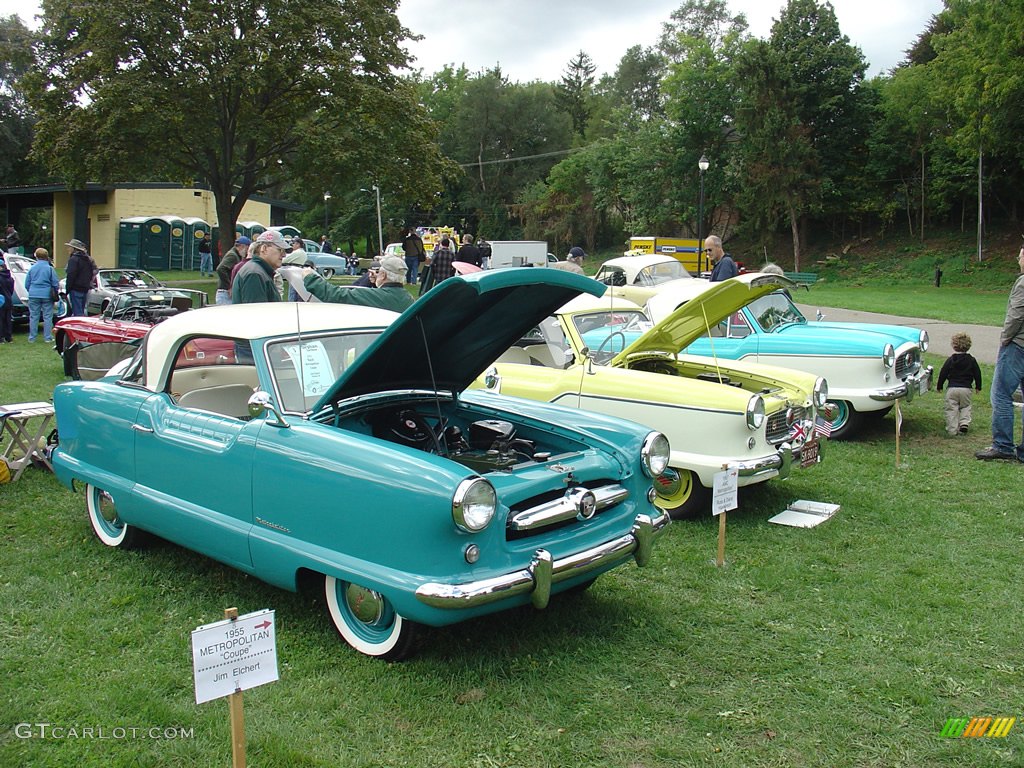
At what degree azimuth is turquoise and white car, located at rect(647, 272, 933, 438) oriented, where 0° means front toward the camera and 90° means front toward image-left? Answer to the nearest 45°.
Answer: approximately 315°

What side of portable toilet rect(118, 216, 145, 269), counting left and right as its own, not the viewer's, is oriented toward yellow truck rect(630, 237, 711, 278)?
left

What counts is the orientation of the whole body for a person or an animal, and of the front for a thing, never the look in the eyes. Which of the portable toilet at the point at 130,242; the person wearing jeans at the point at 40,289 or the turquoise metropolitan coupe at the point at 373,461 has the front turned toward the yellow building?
the person wearing jeans

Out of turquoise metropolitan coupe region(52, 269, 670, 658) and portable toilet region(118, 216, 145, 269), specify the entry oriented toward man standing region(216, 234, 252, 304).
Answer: the portable toilet

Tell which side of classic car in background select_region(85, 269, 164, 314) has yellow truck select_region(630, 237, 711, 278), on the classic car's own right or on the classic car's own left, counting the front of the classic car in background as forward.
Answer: on the classic car's own left

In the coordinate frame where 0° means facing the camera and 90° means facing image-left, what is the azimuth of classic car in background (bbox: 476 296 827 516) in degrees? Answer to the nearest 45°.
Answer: approximately 315°

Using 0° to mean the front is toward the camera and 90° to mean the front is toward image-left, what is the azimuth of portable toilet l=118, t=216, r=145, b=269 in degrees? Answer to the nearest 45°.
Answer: approximately 0°

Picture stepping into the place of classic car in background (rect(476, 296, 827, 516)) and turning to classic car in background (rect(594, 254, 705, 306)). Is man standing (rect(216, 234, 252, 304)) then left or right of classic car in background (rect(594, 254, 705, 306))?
left

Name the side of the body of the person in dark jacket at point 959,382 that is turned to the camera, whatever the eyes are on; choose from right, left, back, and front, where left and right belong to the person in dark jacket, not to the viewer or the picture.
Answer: back

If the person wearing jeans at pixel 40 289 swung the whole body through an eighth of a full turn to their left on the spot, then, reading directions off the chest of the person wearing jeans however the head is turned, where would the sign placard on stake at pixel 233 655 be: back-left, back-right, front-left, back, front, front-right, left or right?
back-left
